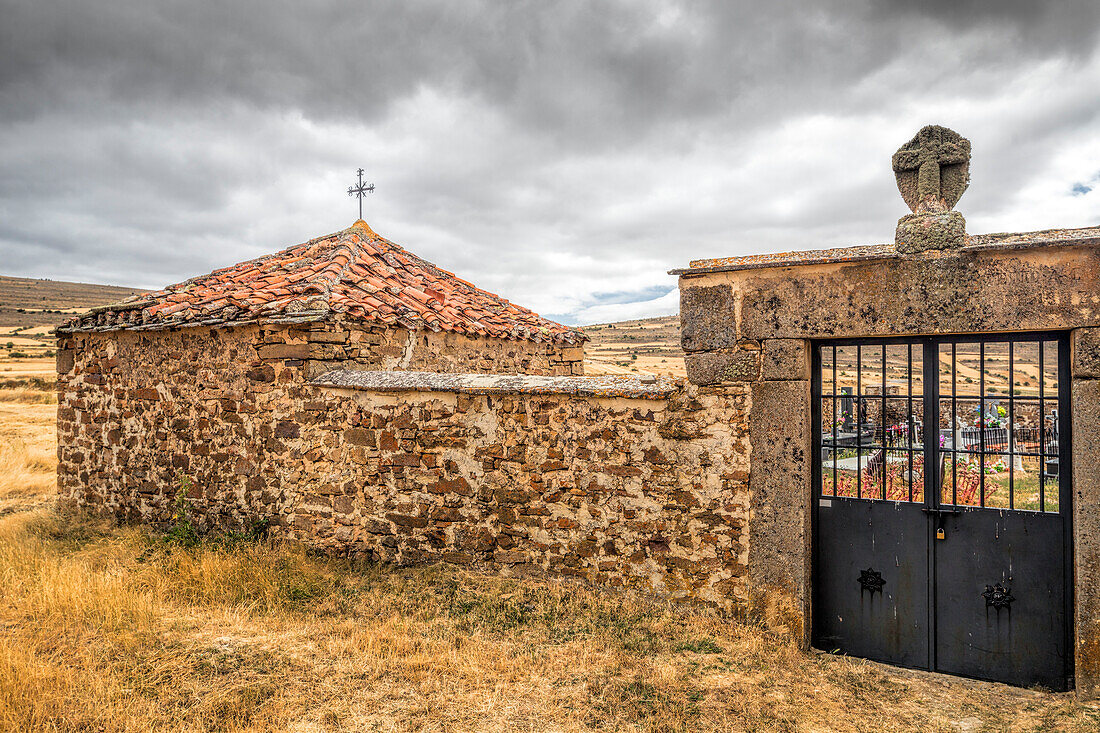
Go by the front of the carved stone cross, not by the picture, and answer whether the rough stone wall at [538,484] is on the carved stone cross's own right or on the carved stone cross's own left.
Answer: on the carved stone cross's own right

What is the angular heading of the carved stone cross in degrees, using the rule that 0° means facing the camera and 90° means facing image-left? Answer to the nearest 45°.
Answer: approximately 0°
